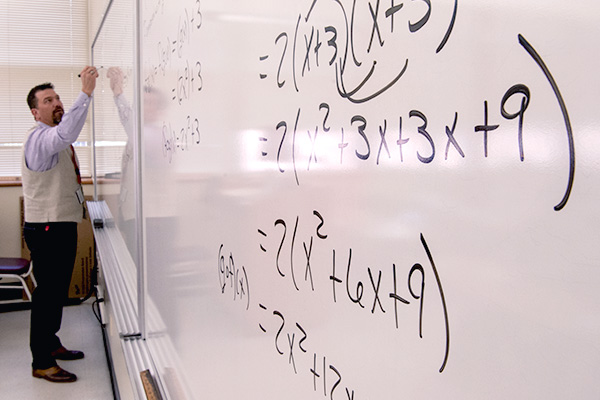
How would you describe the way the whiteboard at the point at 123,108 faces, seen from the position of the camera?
facing to the left of the viewer

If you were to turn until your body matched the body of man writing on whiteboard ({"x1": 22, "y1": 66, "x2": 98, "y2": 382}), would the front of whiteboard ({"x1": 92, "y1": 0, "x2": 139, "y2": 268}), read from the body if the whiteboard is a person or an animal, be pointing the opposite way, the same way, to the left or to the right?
the opposite way

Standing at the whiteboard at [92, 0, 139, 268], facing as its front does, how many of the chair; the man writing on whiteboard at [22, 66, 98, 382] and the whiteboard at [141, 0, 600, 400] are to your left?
1

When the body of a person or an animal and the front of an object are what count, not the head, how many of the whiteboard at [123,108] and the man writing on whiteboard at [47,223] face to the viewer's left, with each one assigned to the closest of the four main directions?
1

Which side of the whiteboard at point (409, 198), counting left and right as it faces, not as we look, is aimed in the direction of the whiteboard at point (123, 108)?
right

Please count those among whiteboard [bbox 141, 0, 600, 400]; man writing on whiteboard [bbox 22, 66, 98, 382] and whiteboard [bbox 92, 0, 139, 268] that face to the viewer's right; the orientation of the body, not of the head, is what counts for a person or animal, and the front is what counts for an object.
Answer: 1

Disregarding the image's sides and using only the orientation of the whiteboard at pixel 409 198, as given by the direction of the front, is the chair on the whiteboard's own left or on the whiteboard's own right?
on the whiteboard's own right

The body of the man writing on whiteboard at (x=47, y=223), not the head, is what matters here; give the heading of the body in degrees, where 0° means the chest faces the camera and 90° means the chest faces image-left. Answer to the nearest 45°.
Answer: approximately 270°

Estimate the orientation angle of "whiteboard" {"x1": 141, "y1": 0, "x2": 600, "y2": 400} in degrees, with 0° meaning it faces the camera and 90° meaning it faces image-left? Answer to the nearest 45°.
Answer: approximately 45°

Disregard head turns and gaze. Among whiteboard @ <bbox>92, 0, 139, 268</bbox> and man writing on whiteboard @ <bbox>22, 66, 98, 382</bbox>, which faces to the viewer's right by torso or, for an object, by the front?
the man writing on whiteboard

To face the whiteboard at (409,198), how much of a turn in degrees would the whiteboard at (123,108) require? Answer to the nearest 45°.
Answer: approximately 90° to its left

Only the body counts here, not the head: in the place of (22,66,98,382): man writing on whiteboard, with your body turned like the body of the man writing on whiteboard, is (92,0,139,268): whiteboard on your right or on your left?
on your right
